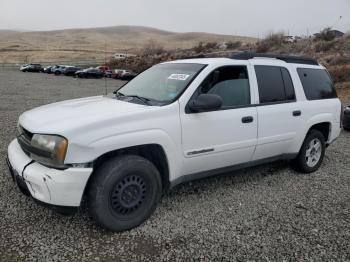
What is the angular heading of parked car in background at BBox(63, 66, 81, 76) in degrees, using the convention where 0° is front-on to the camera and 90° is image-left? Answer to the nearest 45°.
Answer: approximately 45°

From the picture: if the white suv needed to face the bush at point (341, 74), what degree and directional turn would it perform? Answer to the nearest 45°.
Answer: approximately 180°

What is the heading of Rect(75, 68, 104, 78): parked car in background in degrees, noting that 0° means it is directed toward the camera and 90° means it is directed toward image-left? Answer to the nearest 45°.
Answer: approximately 90°

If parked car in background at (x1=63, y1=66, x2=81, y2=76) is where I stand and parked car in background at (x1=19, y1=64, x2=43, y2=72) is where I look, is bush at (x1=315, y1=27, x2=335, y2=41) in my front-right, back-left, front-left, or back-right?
back-right

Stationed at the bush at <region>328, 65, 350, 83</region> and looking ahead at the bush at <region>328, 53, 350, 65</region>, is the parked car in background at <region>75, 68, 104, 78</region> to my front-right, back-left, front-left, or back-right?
front-left

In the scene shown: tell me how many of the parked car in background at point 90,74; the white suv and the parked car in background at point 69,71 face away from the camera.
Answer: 0

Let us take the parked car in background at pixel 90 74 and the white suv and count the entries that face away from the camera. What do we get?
0

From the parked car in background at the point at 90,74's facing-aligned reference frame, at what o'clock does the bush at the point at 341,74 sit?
The bush is roughly at 8 o'clock from the parked car in background.

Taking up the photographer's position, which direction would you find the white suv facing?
facing the viewer and to the left of the viewer

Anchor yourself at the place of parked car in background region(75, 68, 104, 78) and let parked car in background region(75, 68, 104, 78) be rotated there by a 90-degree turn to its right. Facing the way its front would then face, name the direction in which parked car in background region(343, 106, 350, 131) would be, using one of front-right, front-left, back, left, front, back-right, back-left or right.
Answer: back

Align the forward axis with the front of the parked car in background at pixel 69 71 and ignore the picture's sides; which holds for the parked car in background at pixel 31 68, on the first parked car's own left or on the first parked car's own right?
on the first parked car's own right

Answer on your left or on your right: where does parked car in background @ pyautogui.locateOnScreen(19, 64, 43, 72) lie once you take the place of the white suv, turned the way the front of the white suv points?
on your right
